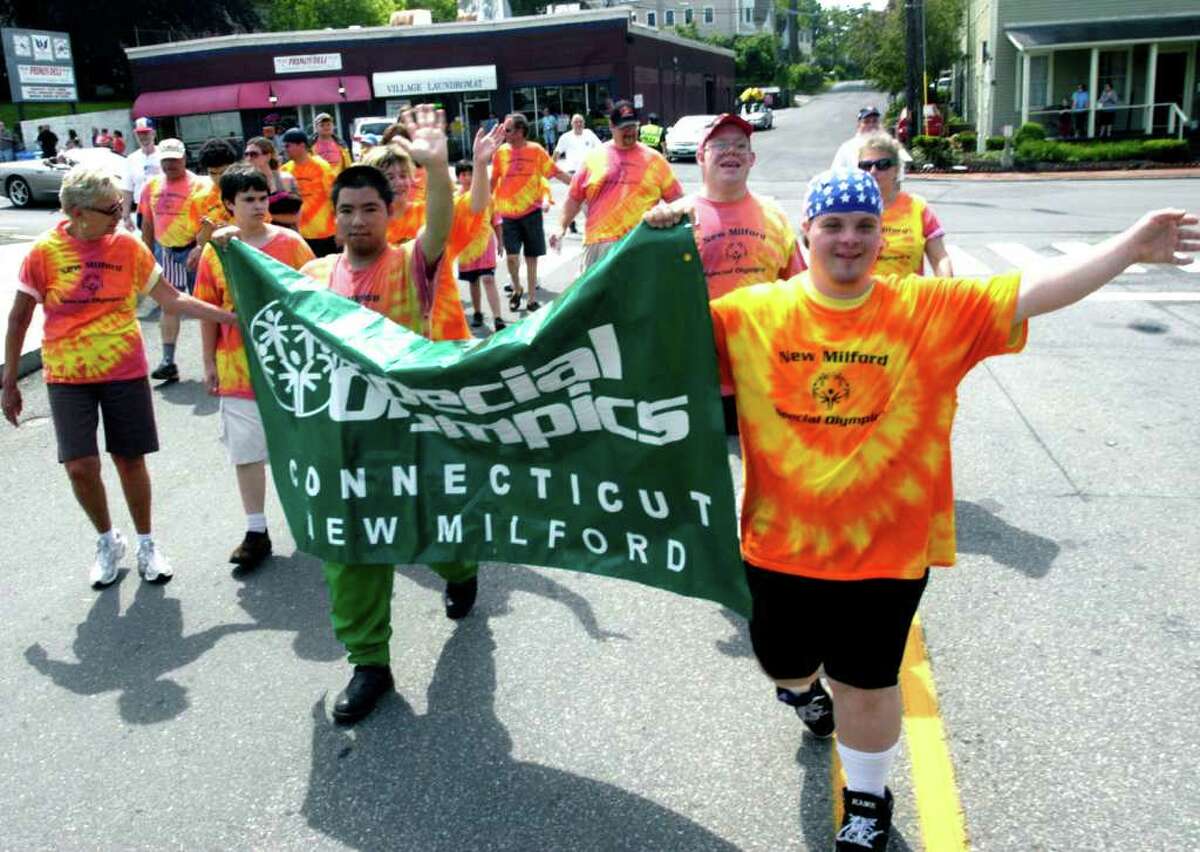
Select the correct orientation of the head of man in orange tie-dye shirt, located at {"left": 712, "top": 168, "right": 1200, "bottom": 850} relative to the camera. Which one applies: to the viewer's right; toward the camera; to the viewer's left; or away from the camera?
toward the camera

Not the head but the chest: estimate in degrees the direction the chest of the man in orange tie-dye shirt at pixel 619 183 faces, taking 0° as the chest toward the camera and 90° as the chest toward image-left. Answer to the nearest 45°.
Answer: approximately 0°

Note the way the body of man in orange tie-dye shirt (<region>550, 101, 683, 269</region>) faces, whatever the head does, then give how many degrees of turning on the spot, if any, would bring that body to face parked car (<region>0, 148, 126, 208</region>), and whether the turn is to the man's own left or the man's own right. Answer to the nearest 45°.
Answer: approximately 135° to the man's own right

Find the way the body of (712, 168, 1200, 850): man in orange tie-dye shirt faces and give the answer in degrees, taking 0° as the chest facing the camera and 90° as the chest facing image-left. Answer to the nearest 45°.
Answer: approximately 0°

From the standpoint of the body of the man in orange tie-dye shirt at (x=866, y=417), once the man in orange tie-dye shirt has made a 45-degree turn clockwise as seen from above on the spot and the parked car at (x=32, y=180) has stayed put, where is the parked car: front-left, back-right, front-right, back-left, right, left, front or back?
right

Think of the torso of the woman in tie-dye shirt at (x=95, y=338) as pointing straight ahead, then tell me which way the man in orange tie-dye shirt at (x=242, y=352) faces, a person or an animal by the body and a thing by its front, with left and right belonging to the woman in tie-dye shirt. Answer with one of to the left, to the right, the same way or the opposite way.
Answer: the same way

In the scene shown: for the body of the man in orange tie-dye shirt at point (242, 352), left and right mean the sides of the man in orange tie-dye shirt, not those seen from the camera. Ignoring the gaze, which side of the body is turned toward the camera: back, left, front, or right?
front

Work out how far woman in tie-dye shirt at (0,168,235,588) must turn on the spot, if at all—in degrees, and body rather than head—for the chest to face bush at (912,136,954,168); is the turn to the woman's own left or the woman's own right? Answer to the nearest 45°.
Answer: approximately 135° to the woman's own left

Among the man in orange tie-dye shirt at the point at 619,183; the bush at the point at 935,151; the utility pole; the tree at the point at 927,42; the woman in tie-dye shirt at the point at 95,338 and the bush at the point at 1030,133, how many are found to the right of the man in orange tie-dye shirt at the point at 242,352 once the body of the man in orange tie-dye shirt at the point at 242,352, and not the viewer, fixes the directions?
1

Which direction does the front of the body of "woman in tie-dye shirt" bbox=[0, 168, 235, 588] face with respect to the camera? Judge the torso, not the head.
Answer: toward the camera

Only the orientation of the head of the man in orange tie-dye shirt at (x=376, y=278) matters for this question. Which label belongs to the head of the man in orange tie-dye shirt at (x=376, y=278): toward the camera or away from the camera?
toward the camera

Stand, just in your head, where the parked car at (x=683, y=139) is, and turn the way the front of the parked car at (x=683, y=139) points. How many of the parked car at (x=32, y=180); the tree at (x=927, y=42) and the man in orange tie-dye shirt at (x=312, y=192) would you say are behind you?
1

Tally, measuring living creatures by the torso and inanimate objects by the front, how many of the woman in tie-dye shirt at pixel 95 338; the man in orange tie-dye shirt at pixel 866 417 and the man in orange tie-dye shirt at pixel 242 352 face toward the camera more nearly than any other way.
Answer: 3
